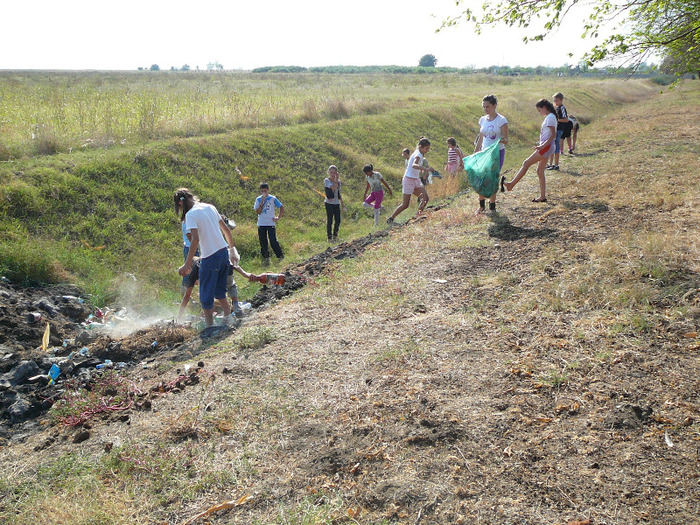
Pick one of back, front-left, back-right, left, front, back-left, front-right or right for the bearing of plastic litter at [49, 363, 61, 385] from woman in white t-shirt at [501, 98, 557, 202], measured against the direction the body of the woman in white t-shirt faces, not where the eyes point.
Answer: front-left

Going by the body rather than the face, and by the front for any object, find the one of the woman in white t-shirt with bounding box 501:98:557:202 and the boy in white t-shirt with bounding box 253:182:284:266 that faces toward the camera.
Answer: the boy in white t-shirt

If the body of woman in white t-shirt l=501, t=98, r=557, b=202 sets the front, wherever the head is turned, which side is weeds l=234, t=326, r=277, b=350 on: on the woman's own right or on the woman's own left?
on the woman's own left

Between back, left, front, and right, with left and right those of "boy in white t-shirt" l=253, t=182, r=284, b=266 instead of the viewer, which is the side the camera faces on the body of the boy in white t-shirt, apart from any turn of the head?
front

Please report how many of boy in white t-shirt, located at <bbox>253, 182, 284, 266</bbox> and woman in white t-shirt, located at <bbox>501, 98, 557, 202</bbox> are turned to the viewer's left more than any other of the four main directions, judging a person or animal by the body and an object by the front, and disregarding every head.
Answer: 1

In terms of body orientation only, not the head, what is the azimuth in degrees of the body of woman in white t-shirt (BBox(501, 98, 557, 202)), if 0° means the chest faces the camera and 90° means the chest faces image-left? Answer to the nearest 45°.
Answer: approximately 90°

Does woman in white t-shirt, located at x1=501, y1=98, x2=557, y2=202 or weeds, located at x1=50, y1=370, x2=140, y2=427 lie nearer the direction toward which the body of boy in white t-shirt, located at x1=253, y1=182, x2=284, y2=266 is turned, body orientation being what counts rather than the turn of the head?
the weeds

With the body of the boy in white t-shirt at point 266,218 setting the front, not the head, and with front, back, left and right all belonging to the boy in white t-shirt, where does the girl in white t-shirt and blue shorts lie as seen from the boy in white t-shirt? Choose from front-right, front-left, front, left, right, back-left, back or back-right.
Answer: front

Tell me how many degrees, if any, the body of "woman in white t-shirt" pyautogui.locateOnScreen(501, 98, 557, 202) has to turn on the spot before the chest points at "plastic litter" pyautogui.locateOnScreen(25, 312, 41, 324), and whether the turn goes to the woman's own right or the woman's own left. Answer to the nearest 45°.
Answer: approximately 45° to the woman's own left

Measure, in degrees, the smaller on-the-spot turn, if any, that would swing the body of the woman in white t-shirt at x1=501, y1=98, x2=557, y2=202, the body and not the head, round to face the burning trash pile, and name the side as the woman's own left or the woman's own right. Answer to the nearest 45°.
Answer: approximately 45° to the woman's own left
